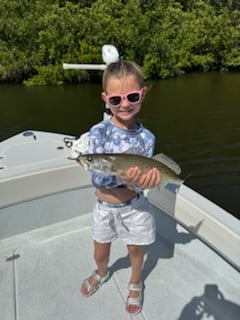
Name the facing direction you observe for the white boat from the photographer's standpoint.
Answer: facing away from the viewer and to the left of the viewer

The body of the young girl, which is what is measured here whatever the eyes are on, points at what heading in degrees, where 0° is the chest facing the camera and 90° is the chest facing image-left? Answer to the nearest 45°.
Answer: approximately 0°
